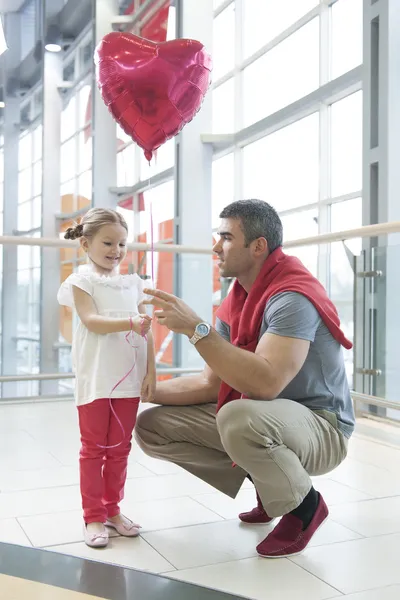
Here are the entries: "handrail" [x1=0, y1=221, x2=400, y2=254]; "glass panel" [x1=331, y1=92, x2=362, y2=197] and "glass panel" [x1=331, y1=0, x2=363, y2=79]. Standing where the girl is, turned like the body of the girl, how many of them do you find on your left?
3

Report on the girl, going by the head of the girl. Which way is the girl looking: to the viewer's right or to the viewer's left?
to the viewer's right

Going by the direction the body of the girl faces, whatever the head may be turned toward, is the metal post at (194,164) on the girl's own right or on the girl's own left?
on the girl's own left

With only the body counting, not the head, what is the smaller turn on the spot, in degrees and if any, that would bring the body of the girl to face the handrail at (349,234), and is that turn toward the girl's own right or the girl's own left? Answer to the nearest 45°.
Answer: approximately 90° to the girl's own left

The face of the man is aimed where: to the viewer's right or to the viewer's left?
to the viewer's left

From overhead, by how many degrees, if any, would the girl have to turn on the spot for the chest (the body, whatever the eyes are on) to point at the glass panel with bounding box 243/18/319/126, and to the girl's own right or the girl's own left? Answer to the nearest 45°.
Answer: approximately 135° to the girl's own left

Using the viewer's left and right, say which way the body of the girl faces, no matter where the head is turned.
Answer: facing the viewer and to the right of the viewer

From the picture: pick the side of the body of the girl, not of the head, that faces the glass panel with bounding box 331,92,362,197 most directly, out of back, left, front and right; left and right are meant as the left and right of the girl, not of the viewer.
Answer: left

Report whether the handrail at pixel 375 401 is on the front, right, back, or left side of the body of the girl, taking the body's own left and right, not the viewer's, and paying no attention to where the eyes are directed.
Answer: left

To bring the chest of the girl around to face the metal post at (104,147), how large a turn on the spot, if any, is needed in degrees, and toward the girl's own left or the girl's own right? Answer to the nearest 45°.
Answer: approximately 135° to the girl's own left

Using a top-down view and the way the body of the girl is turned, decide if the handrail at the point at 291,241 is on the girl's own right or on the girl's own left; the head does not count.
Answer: on the girl's own left

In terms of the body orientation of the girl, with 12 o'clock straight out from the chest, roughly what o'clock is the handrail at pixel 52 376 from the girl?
The handrail is roughly at 7 o'clock from the girl.
